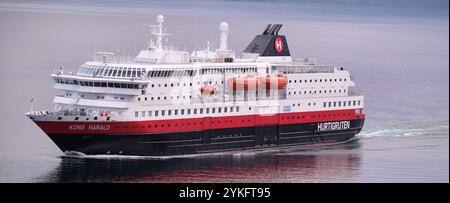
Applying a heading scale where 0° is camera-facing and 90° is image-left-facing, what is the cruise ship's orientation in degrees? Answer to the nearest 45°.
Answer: approximately 45°

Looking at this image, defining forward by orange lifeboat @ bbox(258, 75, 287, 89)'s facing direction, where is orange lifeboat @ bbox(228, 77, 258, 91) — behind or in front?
in front

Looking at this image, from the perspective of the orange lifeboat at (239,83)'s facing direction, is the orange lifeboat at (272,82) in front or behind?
behind

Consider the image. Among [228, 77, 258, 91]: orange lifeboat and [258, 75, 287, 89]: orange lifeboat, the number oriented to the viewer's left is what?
2

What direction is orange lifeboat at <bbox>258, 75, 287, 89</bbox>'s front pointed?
to the viewer's left

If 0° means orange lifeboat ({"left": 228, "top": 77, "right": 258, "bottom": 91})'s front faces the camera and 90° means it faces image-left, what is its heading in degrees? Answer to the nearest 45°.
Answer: approximately 90°
